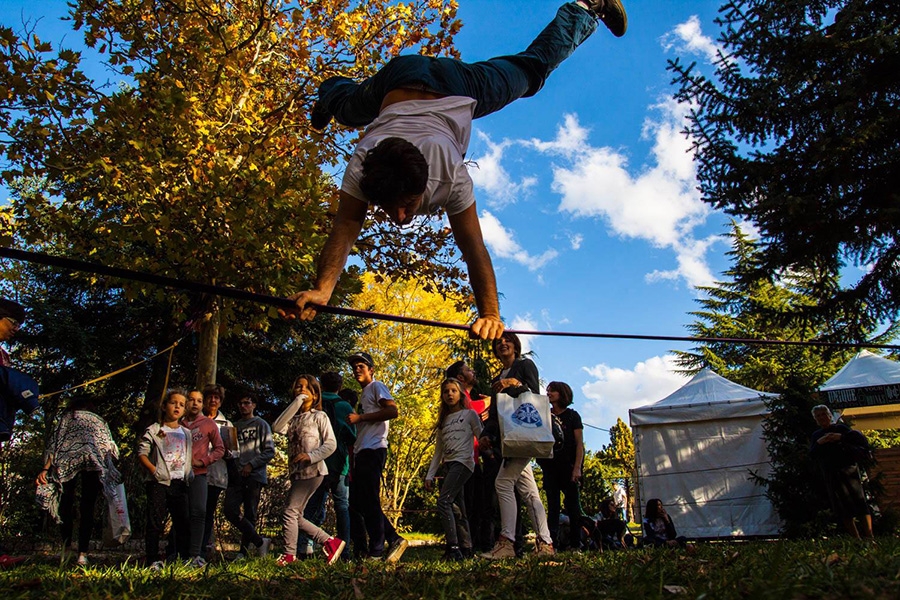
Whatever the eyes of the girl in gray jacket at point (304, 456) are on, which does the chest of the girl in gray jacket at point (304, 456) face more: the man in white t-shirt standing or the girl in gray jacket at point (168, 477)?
the girl in gray jacket

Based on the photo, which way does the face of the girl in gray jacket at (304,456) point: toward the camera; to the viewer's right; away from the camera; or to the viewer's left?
toward the camera

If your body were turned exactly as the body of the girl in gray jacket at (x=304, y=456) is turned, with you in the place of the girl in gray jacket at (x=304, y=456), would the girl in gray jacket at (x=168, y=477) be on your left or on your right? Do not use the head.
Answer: on your right

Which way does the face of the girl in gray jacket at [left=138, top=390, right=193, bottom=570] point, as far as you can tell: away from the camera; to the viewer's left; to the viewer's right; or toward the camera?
toward the camera

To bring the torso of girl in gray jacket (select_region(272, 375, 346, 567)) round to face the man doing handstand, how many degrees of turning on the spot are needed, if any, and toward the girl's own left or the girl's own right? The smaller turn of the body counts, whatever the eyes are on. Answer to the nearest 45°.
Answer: approximately 45° to the girl's own left

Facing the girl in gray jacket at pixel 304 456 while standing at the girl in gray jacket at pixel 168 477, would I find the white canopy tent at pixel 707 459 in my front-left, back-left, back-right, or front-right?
front-left

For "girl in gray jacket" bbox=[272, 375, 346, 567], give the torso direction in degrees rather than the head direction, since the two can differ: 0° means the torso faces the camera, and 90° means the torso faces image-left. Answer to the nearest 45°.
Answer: approximately 45°

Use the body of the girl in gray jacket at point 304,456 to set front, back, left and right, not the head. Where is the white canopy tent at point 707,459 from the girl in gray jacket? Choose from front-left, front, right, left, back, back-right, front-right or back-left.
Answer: back

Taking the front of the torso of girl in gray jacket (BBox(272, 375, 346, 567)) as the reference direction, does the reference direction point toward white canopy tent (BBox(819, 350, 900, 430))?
no
